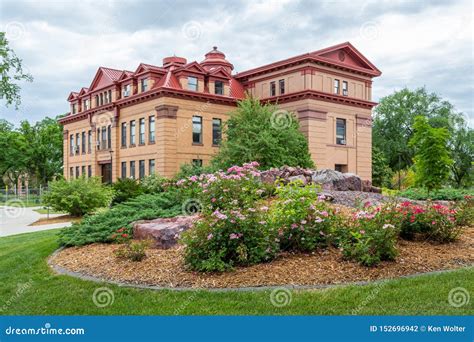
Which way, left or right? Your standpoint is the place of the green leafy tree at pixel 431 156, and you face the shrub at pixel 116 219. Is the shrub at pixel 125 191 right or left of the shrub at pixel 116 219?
right

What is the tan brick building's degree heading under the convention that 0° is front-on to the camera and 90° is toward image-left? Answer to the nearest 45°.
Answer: approximately 45°

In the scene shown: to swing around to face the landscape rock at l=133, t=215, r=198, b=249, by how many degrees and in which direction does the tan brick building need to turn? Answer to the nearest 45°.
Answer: approximately 45° to its left

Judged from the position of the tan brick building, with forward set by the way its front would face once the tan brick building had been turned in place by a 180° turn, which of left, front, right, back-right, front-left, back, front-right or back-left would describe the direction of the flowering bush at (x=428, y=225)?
back-right

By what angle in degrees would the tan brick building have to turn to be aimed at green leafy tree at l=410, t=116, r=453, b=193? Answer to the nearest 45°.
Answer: approximately 90° to its left

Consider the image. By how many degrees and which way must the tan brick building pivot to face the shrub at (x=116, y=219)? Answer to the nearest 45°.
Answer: approximately 45° to its left

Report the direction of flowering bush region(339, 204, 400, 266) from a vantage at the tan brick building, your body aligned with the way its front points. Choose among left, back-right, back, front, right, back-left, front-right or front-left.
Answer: front-left

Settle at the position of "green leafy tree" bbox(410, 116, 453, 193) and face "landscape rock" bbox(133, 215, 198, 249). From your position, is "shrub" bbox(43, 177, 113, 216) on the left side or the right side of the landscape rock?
right

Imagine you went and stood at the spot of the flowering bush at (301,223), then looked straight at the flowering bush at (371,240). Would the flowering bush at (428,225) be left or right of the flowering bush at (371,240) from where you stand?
left
